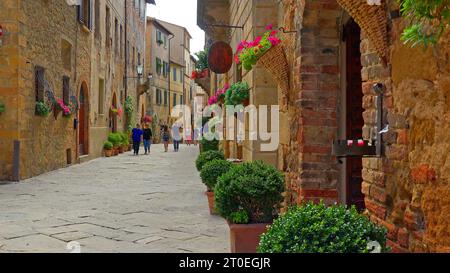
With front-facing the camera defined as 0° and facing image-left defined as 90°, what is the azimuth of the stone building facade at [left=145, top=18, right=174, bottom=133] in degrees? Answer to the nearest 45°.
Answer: approximately 315°

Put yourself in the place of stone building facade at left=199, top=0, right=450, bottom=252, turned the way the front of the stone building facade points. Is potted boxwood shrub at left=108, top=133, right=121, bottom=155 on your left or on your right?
on your right

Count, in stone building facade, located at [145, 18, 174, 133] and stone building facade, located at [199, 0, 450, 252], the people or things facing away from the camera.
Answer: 0

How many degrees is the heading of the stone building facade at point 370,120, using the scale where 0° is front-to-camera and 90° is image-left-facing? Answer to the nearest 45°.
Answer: approximately 45°

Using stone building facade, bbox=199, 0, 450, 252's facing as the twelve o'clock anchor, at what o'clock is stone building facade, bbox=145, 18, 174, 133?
stone building facade, bbox=145, 18, 174, 133 is roughly at 4 o'clock from stone building facade, bbox=199, 0, 450, 252.

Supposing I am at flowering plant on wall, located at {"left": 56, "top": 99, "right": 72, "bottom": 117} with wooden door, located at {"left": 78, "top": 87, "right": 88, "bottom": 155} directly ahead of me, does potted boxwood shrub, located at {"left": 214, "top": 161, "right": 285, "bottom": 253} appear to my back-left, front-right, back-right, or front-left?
back-right

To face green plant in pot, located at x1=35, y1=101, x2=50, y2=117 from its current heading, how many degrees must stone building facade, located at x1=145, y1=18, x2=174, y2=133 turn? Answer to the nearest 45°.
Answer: approximately 45° to its right

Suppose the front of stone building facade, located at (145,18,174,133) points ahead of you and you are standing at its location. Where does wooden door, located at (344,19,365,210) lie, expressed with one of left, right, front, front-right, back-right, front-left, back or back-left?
front-right

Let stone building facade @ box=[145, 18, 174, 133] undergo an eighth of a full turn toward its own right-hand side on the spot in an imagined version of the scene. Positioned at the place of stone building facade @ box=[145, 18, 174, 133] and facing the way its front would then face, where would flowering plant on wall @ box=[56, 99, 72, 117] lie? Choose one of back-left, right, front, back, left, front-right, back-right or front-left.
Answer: front

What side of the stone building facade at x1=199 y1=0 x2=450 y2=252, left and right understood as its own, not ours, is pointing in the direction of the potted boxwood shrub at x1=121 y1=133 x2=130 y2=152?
right
